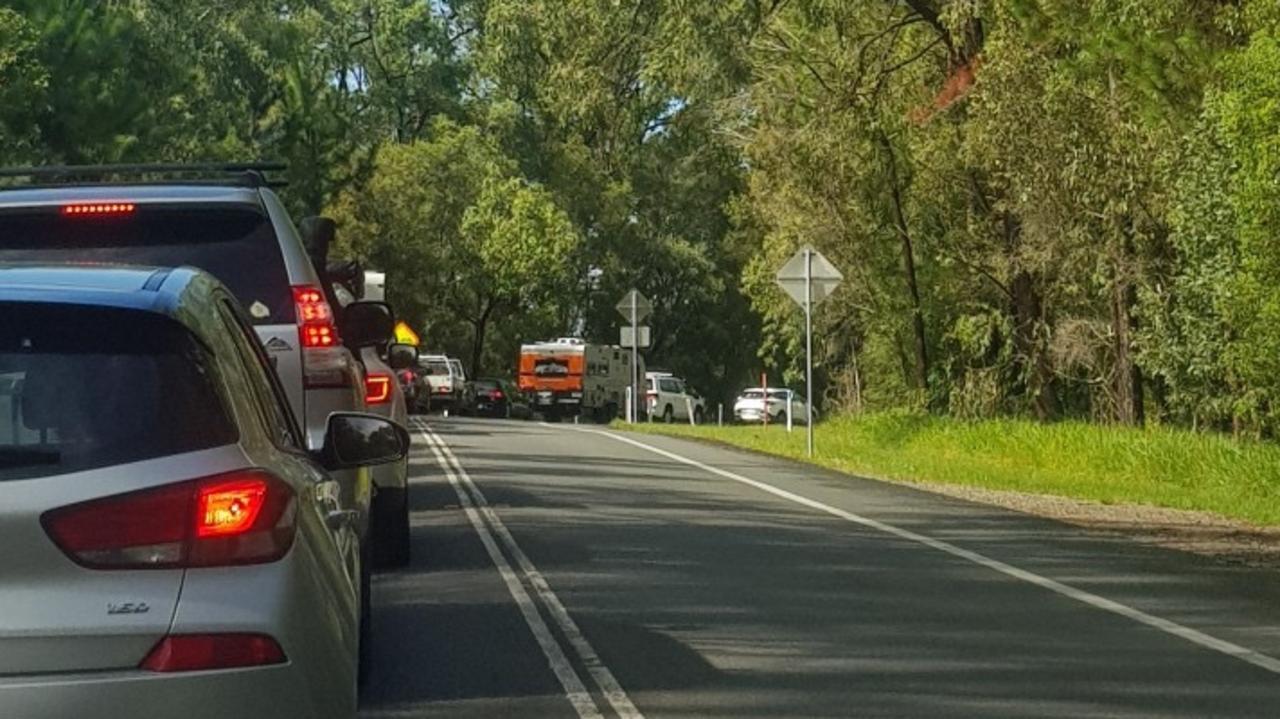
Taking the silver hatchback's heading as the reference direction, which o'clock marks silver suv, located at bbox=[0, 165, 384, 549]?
The silver suv is roughly at 12 o'clock from the silver hatchback.

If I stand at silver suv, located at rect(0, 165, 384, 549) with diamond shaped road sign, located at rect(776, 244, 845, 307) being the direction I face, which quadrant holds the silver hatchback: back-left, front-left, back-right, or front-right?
back-right

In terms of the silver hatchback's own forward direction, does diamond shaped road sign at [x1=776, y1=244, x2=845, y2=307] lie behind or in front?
in front

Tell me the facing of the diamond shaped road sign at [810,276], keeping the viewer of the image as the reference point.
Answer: facing away from the viewer

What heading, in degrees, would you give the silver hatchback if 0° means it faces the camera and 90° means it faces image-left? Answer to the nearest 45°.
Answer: approximately 180°

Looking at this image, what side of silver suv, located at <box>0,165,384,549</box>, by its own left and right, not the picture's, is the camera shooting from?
back

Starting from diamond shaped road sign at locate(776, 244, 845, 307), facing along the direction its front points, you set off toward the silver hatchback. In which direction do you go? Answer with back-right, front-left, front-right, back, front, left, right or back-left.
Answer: back

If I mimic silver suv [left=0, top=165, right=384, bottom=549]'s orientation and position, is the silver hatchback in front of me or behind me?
behind

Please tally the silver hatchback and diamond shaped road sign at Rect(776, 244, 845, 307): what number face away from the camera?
2

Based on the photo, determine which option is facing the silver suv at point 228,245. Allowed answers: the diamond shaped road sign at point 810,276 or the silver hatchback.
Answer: the silver hatchback

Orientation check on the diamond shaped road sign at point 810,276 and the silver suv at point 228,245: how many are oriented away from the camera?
2
